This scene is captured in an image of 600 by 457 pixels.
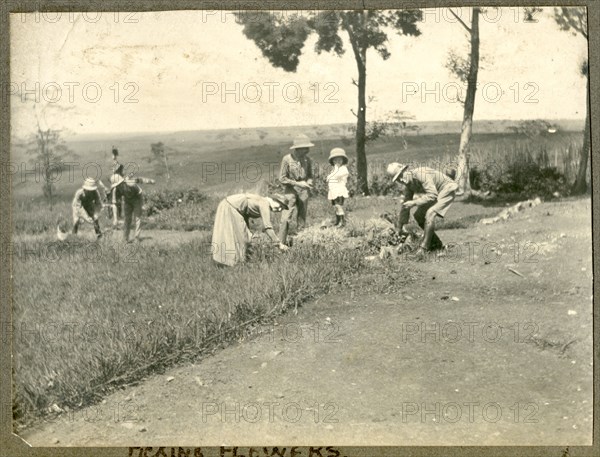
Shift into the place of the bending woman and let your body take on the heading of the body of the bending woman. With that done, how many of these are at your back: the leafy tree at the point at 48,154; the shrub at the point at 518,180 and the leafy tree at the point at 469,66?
1

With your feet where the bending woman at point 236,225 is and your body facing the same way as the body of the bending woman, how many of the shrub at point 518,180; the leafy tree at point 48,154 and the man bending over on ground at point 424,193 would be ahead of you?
2

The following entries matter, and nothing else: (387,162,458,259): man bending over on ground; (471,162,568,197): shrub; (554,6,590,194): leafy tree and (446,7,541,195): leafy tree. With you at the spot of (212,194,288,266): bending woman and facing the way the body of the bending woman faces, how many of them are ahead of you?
4

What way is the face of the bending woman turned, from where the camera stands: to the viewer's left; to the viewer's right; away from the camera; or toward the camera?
to the viewer's right

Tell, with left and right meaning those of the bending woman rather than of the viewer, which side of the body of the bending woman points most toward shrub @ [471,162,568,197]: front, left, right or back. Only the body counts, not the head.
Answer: front

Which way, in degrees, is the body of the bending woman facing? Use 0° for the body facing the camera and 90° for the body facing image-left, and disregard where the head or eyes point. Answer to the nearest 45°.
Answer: approximately 270°

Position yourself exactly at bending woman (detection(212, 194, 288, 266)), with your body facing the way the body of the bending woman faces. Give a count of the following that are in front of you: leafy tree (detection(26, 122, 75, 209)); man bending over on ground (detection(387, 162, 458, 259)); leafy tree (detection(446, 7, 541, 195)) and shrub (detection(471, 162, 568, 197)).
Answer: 3

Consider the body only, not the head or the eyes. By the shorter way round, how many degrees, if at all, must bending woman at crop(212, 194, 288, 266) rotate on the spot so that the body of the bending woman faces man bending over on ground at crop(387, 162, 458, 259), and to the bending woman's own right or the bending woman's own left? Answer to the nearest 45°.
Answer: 0° — they already face them
